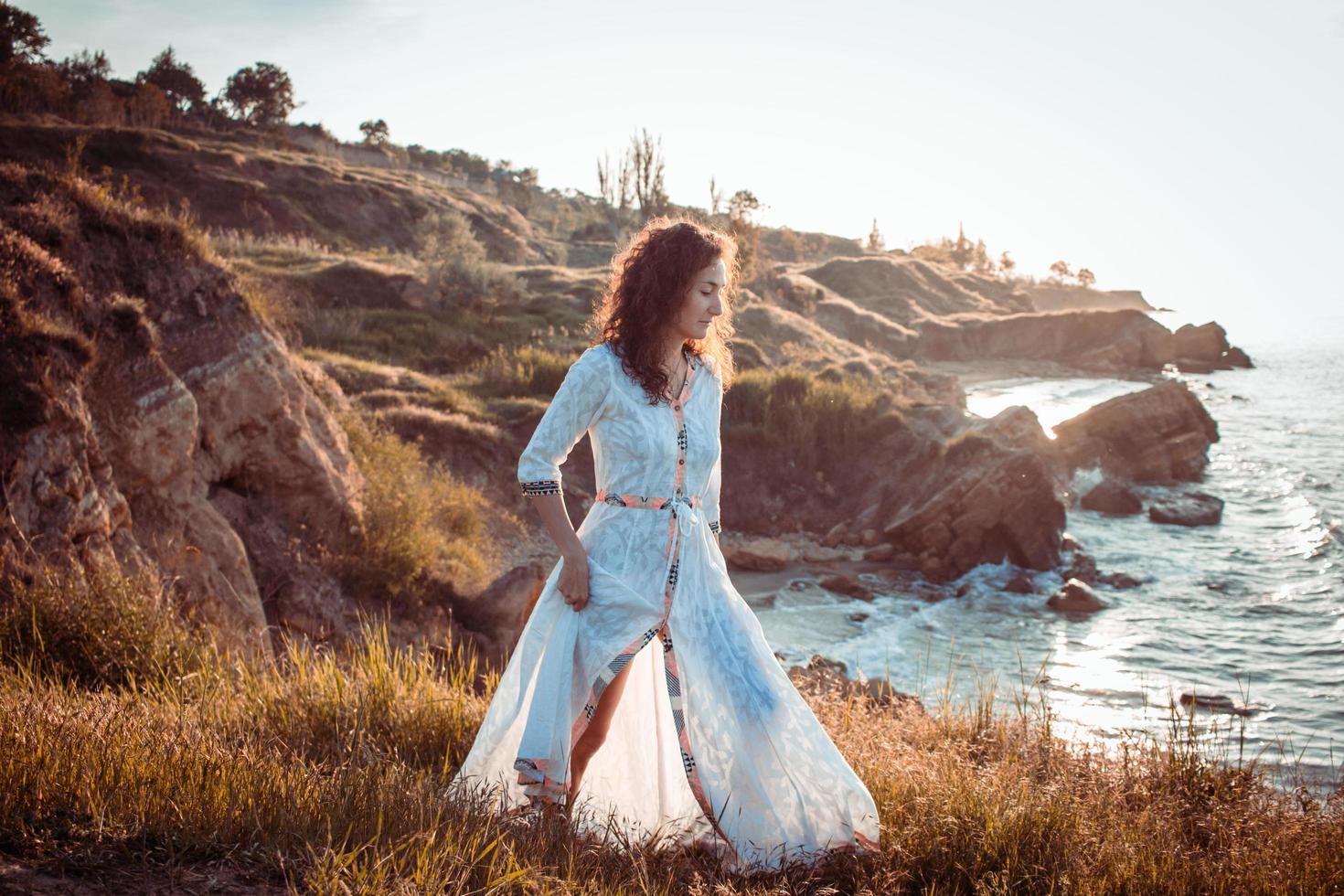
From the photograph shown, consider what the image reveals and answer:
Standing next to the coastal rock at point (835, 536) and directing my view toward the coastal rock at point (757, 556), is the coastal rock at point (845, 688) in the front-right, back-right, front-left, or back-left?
front-left

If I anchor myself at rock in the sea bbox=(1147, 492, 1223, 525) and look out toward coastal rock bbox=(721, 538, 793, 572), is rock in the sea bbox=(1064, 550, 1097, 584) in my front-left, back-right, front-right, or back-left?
front-left

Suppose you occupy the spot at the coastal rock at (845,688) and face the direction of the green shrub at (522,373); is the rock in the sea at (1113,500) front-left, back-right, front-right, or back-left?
front-right

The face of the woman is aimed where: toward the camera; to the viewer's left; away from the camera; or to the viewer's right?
to the viewer's right

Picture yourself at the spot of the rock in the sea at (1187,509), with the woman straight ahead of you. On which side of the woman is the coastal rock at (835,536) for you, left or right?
right

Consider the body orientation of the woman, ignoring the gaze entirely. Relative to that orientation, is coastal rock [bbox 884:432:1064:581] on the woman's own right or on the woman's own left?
on the woman's own left

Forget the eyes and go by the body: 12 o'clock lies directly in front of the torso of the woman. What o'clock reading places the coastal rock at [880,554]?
The coastal rock is roughly at 8 o'clock from the woman.

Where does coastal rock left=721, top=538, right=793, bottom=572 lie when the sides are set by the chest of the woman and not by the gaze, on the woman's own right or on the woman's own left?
on the woman's own left

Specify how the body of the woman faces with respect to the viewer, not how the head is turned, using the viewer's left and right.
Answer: facing the viewer and to the right of the viewer

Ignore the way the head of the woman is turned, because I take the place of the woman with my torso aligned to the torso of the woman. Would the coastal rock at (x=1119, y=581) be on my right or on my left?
on my left

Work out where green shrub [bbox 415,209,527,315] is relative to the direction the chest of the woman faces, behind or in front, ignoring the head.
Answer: behind
